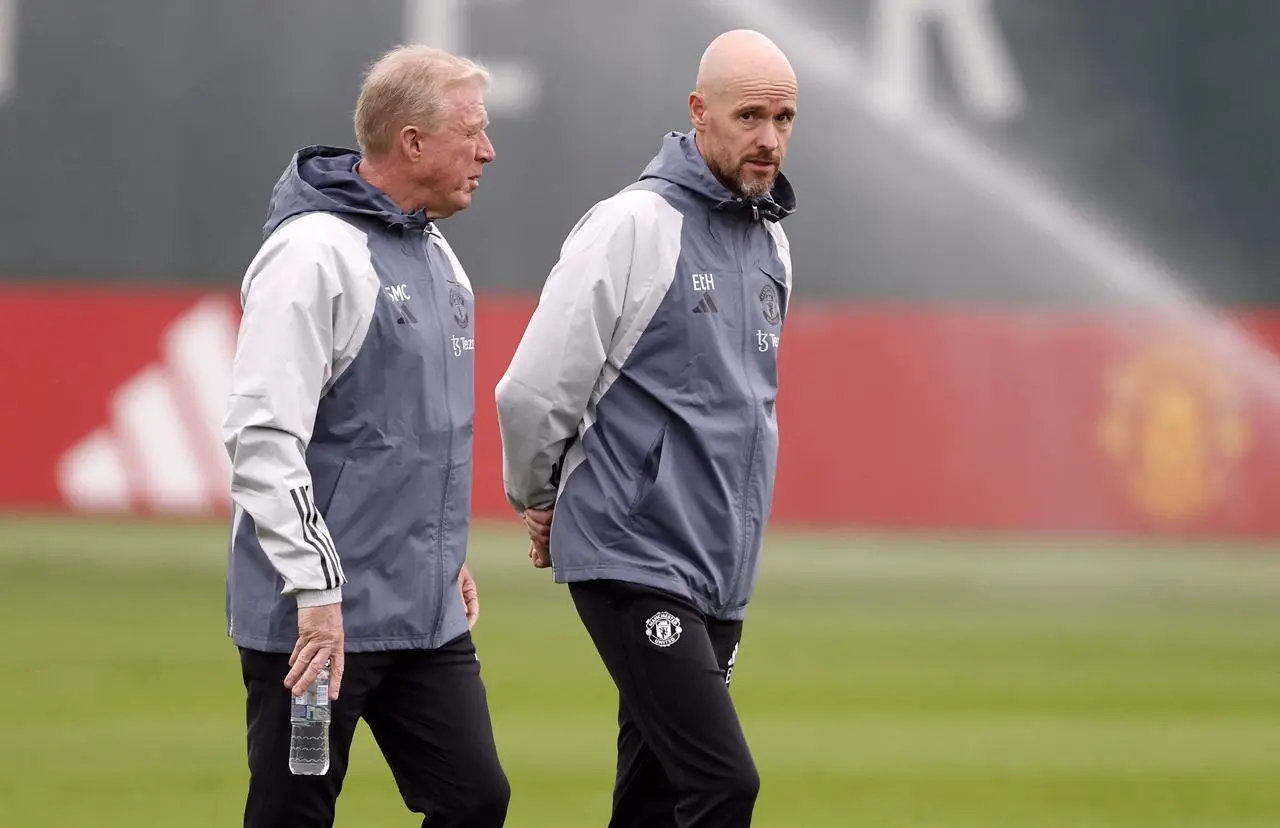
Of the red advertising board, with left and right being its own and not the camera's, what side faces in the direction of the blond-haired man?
front

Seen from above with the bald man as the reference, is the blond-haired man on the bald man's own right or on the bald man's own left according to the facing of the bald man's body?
on the bald man's own right

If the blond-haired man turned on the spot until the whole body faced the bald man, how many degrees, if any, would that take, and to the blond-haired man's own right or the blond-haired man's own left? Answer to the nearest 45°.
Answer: approximately 45° to the blond-haired man's own left

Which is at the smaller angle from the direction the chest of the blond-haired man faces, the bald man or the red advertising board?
the bald man

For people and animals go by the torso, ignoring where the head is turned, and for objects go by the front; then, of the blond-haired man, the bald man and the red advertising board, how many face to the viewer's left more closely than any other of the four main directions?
0

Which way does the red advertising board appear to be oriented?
toward the camera

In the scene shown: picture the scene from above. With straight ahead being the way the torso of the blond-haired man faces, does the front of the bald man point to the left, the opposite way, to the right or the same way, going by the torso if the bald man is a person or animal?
the same way

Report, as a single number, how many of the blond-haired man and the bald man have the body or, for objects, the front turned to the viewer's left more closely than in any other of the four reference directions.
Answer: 0

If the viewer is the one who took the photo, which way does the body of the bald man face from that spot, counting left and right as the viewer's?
facing the viewer and to the right of the viewer

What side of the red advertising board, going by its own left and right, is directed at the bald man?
front

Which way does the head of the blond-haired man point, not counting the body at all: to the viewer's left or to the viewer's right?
to the viewer's right
